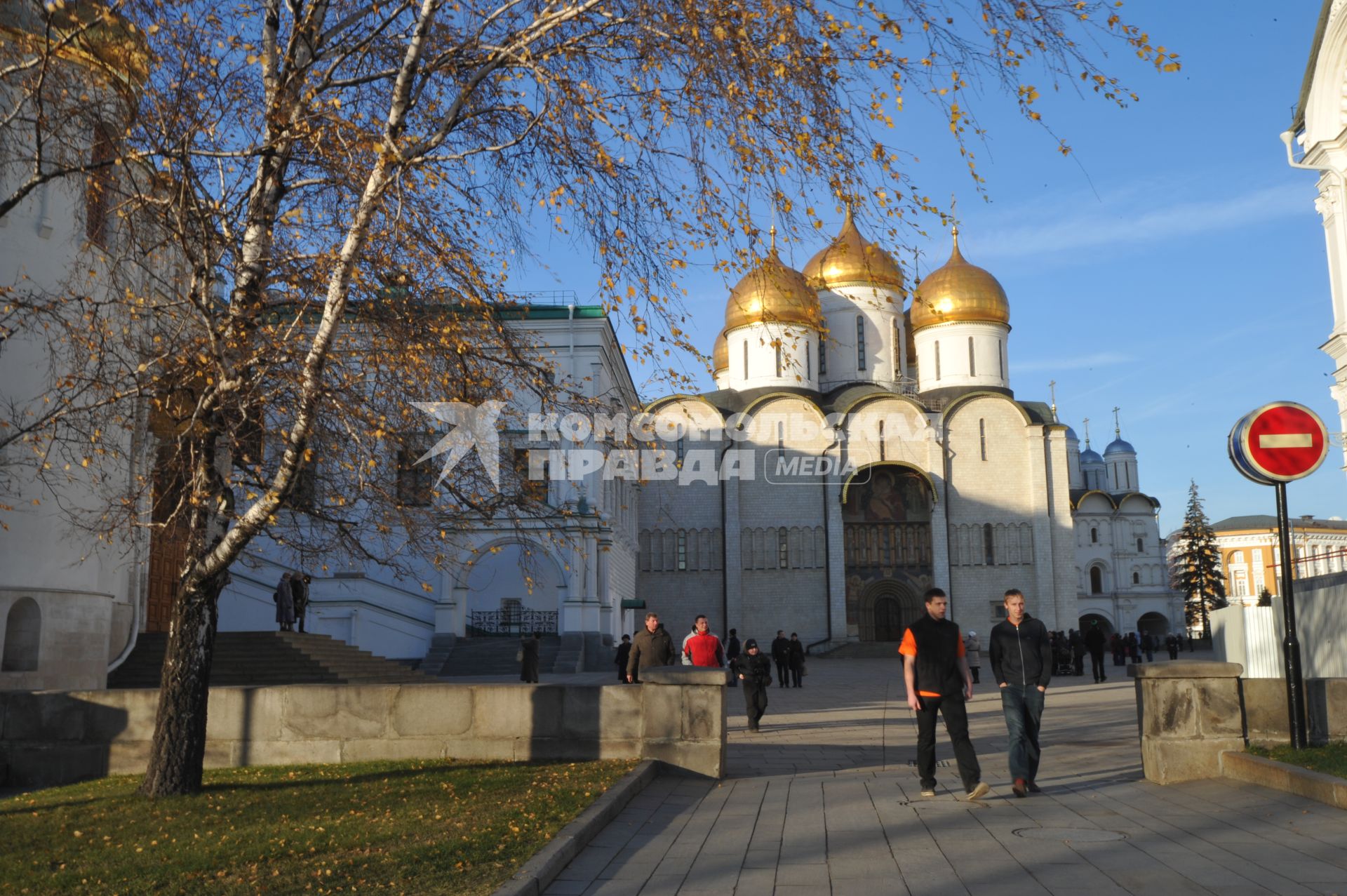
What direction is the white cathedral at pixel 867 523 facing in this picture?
toward the camera

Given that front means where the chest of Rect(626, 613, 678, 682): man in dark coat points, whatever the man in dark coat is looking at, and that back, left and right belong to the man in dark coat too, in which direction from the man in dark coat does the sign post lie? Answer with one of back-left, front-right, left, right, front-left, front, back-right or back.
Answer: front-left

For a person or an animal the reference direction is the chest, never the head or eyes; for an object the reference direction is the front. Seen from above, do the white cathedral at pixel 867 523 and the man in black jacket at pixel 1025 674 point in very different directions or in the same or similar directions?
same or similar directions

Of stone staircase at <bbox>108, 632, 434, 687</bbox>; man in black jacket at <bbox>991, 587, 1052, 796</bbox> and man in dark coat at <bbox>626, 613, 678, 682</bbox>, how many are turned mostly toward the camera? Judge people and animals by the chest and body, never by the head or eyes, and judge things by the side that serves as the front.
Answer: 3

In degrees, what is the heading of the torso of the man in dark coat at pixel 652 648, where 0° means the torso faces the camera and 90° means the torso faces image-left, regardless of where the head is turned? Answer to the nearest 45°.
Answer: approximately 0°

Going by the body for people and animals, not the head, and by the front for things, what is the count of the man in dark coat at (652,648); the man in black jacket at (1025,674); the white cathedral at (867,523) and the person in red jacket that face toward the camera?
4

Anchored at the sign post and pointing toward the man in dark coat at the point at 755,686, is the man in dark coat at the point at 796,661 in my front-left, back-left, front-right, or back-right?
front-right

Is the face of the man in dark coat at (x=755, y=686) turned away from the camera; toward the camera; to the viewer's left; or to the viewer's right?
toward the camera

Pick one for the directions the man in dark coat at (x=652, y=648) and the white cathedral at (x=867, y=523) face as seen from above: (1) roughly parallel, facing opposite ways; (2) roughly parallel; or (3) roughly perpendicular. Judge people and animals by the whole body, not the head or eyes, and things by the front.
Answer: roughly parallel

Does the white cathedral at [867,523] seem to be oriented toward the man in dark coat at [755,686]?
yes

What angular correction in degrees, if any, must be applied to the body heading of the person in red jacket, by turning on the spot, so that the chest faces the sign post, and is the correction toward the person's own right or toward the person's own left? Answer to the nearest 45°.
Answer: approximately 45° to the person's own left

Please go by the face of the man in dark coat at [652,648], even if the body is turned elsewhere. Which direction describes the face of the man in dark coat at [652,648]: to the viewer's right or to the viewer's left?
to the viewer's right

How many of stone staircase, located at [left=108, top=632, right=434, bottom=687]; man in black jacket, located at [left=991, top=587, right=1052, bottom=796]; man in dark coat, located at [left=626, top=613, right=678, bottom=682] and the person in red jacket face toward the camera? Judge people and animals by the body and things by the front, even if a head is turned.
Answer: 4
